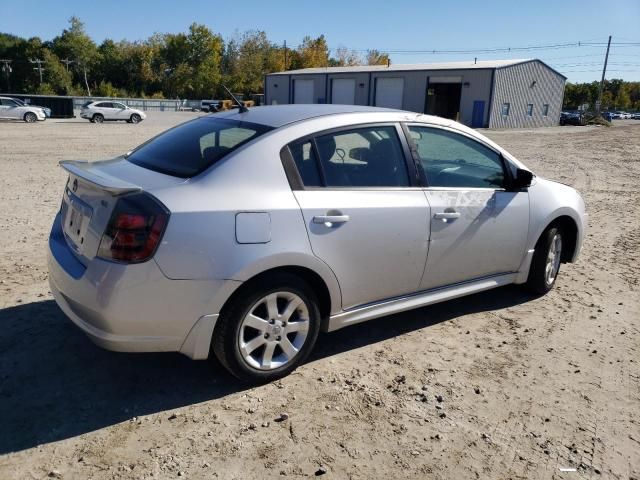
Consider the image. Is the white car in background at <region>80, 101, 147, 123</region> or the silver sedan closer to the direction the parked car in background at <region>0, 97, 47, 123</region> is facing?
the white car in background

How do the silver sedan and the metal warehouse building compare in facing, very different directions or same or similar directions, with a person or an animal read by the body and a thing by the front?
very different directions

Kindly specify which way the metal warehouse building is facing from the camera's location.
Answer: facing the viewer and to the left of the viewer

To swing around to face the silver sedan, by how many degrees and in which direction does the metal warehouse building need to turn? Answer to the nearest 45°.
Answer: approximately 45° to its left

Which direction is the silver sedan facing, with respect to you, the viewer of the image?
facing away from the viewer and to the right of the viewer

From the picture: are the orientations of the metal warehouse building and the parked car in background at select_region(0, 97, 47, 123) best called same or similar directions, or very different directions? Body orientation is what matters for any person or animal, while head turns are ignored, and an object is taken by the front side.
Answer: very different directions

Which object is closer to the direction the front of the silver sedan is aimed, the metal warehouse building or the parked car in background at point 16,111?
the metal warehouse building

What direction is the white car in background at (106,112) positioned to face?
to the viewer's right

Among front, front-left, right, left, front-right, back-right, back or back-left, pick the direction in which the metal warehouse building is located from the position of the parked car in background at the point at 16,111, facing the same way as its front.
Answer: front

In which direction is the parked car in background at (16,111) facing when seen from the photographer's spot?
facing to the right of the viewer

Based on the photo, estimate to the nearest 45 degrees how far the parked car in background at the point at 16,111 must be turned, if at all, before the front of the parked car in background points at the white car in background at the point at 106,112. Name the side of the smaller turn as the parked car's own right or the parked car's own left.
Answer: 0° — it already faces it
